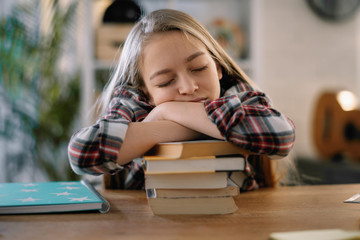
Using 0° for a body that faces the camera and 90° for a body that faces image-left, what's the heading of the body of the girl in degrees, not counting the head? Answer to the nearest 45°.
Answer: approximately 0°
